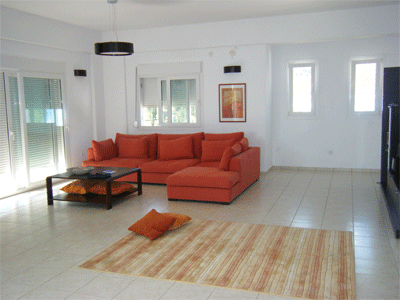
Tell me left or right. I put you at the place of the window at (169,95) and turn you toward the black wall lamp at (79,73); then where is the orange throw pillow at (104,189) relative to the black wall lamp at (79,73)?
left

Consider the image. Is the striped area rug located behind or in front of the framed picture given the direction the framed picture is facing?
in front

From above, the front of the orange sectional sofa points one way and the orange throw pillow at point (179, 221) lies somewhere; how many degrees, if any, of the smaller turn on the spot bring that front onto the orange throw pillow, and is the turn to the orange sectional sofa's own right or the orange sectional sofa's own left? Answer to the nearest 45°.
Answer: approximately 45° to the orange sectional sofa's own left

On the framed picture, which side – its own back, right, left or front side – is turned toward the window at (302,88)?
left

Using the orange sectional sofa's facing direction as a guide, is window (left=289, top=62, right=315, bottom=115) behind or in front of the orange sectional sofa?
behind

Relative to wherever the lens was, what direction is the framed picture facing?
facing the viewer

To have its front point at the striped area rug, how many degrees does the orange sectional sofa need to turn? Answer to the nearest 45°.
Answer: approximately 45° to its left

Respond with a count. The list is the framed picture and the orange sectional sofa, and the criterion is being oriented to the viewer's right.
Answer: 0

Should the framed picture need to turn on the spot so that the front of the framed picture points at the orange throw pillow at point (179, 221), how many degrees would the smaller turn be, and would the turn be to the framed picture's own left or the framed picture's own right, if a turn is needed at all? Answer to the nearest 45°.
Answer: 0° — it already faces it

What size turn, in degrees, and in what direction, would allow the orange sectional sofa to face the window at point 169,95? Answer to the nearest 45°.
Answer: approximately 135° to its right

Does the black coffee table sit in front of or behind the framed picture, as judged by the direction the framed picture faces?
in front

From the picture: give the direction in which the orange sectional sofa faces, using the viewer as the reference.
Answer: facing the viewer and to the left of the viewer

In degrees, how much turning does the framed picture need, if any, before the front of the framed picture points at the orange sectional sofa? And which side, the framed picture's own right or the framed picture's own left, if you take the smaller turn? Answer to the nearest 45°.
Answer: approximately 45° to the framed picture's own right

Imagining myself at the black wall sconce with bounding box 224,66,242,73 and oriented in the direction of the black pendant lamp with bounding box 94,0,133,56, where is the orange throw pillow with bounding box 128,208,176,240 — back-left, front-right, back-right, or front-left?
front-left
